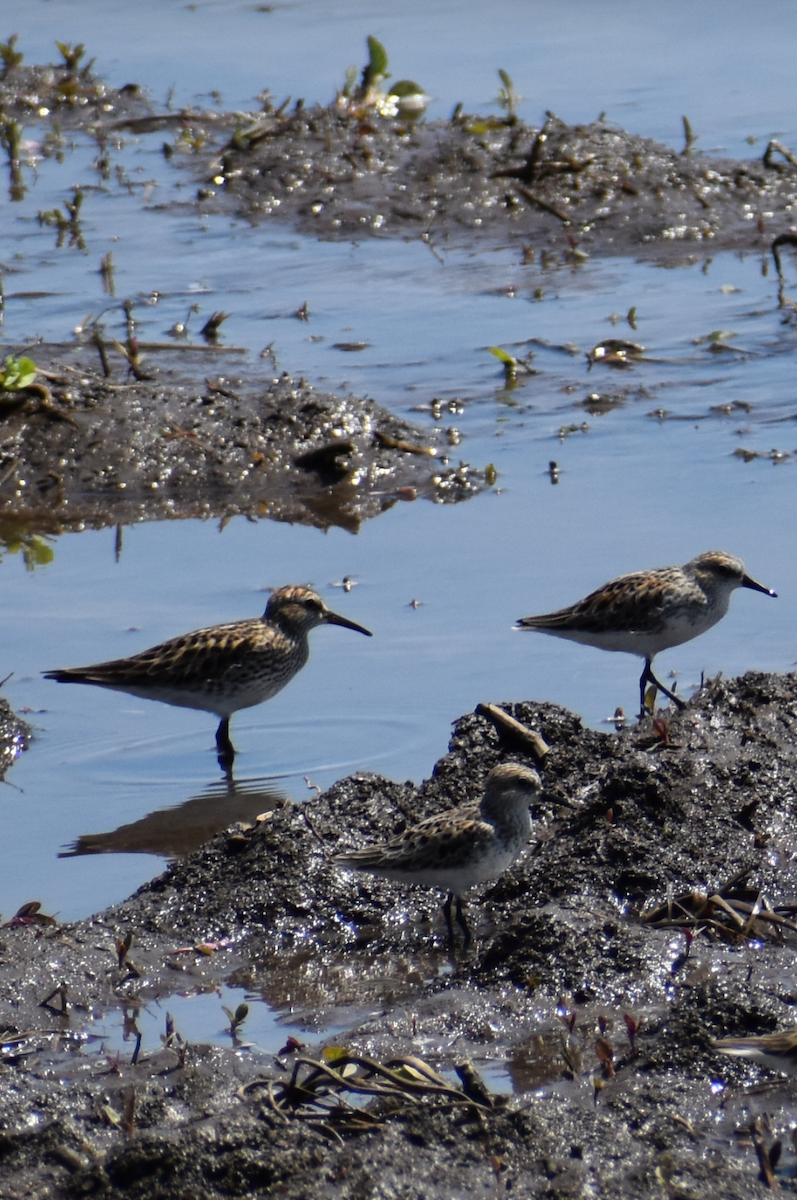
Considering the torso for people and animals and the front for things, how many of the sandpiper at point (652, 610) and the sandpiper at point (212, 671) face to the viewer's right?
2

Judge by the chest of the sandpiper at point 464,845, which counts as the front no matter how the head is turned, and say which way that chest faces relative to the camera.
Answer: to the viewer's right

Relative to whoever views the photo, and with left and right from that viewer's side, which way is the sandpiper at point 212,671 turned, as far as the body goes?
facing to the right of the viewer

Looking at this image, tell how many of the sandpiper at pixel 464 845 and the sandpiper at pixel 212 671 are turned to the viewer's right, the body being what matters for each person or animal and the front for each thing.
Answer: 2

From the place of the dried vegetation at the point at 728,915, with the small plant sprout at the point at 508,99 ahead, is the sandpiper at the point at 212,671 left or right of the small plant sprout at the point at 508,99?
left

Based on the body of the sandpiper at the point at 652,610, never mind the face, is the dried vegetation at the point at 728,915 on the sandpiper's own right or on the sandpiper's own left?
on the sandpiper's own right

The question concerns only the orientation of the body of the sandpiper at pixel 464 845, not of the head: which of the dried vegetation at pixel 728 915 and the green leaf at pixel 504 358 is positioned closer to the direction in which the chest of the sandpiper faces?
the dried vegetation

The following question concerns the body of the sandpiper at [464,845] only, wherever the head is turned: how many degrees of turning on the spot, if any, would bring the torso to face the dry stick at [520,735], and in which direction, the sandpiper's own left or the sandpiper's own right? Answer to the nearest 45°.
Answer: approximately 90° to the sandpiper's own left

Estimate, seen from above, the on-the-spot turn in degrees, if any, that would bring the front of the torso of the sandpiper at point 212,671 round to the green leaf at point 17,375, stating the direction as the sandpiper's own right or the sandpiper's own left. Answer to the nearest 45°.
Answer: approximately 90° to the sandpiper's own left

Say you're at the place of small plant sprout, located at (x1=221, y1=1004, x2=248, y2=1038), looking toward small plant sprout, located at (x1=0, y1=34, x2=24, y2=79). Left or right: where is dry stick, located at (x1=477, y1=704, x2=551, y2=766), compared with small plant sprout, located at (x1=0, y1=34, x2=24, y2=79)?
right

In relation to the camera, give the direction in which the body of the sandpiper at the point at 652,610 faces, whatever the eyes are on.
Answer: to the viewer's right
